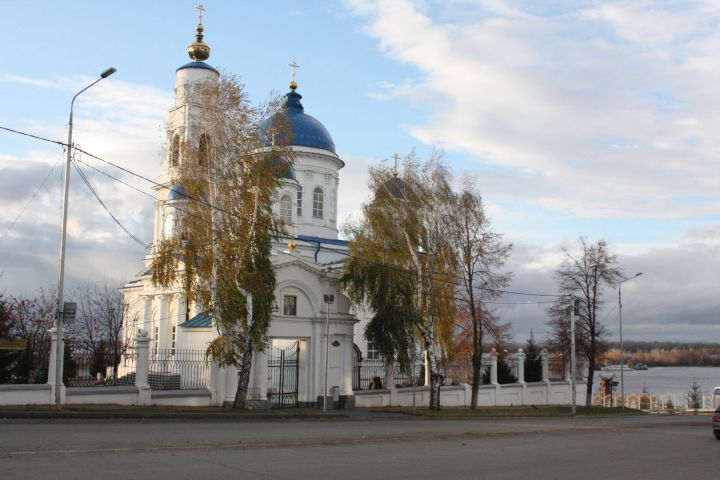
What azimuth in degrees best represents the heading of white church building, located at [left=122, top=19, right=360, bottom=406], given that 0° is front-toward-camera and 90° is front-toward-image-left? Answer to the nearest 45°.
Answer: approximately 45°
